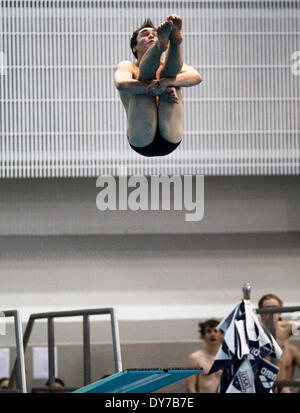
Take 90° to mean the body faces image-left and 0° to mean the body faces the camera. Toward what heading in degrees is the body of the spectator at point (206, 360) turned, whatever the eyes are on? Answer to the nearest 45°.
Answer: approximately 315°

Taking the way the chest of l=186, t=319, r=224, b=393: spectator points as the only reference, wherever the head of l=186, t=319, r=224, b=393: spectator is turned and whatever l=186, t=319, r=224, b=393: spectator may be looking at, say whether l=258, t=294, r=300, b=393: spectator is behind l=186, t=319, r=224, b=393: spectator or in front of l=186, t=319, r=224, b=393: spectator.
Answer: in front

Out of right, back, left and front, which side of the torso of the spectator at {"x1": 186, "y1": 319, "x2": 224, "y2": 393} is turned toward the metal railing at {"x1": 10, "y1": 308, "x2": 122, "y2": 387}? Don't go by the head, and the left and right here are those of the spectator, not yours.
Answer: right

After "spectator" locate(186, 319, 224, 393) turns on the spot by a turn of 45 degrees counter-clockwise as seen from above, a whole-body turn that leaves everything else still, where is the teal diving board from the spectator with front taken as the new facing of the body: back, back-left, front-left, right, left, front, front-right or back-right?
right

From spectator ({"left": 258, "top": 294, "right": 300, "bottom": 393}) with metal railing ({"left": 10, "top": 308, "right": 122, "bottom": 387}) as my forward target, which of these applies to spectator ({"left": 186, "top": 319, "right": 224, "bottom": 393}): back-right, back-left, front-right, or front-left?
front-right

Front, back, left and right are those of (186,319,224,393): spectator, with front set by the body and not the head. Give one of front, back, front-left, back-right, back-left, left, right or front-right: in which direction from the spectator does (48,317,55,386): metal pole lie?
right
